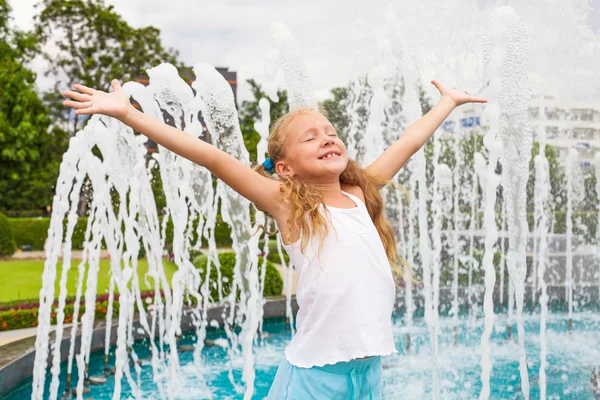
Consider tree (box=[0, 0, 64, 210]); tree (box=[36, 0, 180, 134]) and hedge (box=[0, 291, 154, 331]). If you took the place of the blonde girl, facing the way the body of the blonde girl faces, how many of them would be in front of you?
0

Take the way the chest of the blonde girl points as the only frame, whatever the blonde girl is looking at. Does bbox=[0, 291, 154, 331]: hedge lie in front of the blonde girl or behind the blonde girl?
behind

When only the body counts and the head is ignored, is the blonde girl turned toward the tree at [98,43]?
no

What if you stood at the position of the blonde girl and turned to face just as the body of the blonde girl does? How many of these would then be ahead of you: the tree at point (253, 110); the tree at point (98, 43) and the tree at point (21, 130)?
0

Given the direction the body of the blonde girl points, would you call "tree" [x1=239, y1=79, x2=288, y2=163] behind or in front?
behind

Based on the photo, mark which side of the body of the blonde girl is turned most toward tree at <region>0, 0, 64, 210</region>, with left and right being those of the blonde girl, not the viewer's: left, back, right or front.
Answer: back

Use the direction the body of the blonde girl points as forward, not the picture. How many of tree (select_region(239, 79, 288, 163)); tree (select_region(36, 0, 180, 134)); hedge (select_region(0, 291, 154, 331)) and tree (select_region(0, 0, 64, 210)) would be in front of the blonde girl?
0

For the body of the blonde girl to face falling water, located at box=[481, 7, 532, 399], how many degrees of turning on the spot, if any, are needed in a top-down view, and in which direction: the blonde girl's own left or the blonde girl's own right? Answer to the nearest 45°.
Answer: approximately 90° to the blonde girl's own left

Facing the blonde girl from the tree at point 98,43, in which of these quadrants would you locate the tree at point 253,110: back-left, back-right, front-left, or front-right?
back-left

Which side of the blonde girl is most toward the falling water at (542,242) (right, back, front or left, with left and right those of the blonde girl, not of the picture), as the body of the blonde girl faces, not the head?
left

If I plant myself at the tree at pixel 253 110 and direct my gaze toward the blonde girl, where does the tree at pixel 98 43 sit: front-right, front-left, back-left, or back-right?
front-right
